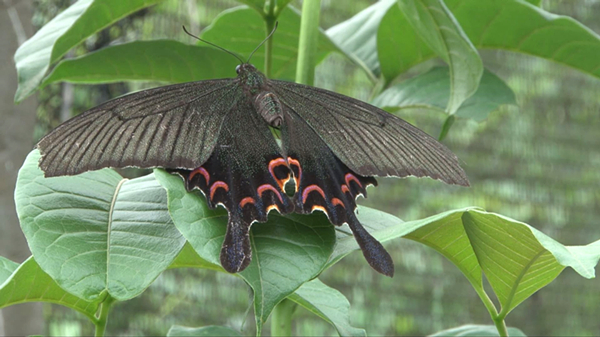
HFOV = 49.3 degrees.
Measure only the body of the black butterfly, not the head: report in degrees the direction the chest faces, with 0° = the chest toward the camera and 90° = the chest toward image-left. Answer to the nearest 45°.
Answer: approximately 180°
